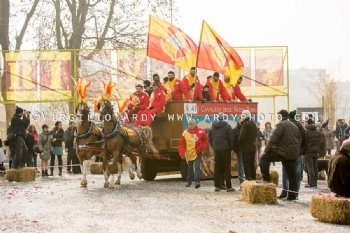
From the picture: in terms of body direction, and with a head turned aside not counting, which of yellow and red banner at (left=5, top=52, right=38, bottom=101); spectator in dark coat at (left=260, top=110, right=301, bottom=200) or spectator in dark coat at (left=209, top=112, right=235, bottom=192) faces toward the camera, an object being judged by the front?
the yellow and red banner

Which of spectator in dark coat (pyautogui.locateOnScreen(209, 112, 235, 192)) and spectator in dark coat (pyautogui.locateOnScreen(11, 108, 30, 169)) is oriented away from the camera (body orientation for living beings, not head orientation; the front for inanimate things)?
spectator in dark coat (pyautogui.locateOnScreen(209, 112, 235, 192))

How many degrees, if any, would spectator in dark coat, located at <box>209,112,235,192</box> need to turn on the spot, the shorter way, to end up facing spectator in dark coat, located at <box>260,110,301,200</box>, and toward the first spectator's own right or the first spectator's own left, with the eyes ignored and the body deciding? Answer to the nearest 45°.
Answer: approximately 135° to the first spectator's own right

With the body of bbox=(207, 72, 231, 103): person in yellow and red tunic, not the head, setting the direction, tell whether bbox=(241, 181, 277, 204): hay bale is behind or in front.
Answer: in front

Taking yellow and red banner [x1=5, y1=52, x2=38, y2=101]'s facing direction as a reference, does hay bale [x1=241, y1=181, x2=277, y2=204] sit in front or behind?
in front

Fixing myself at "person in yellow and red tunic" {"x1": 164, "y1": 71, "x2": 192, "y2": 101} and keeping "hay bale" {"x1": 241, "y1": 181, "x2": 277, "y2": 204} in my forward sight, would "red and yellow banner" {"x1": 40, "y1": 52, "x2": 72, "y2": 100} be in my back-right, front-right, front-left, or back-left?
back-right

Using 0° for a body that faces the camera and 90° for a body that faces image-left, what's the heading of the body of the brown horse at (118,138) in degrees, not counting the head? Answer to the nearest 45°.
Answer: approximately 45°

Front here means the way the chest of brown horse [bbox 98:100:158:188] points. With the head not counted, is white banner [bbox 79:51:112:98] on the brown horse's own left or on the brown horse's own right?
on the brown horse's own right

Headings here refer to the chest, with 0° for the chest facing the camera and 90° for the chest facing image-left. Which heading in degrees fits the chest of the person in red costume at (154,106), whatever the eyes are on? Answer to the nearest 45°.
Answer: approximately 45°

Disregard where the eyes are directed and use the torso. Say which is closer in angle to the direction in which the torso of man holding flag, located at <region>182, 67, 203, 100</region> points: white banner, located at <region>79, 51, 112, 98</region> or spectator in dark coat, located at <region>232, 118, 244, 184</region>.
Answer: the spectator in dark coat

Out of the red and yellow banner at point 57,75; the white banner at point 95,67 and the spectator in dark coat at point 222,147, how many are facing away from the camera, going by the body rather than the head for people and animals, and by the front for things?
1

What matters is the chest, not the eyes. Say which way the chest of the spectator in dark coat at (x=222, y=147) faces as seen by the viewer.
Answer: away from the camera

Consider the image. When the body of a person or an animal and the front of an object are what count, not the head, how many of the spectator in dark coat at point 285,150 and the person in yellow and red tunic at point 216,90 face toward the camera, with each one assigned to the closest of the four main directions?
1
